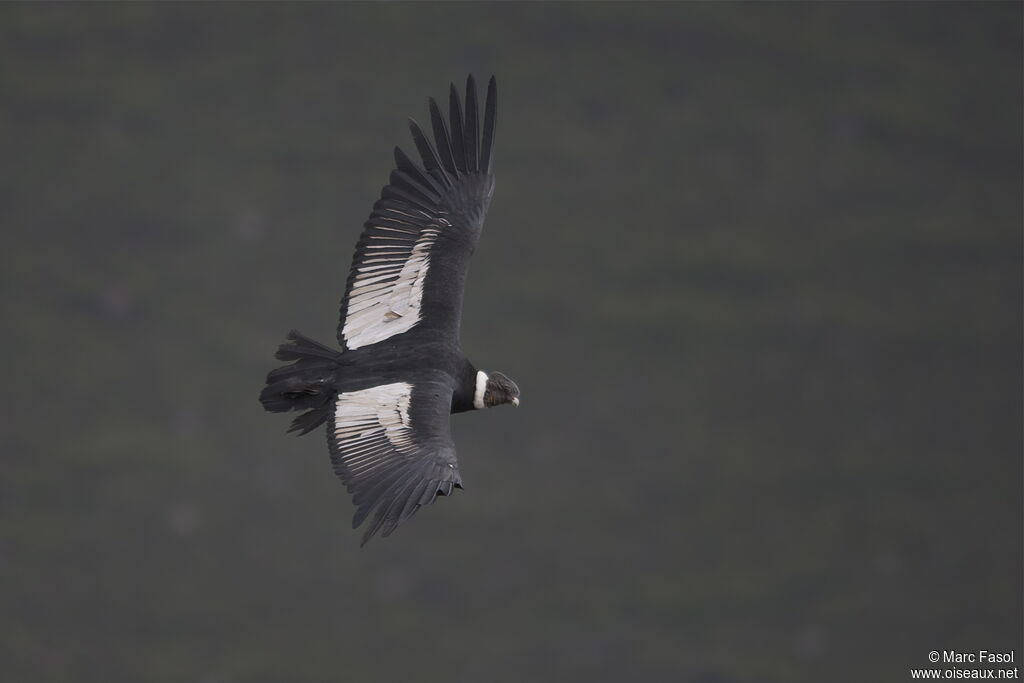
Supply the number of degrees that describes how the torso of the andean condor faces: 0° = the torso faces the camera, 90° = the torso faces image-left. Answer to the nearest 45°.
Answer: approximately 270°
